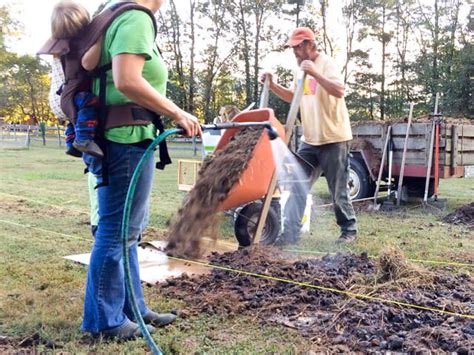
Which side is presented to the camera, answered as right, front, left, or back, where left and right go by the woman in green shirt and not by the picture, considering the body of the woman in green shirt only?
right

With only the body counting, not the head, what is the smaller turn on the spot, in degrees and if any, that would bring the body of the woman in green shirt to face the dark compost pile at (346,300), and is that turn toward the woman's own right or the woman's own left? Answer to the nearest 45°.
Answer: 0° — they already face it

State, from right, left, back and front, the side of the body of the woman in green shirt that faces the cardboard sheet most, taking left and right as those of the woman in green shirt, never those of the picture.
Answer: left

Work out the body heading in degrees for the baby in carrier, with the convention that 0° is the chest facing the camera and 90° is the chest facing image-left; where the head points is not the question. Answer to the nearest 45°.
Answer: approximately 270°
